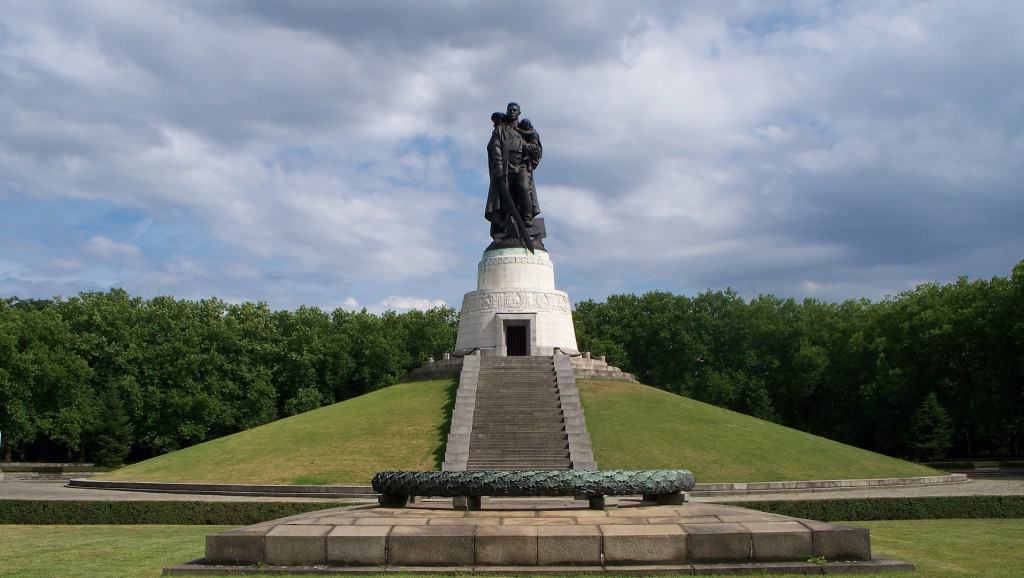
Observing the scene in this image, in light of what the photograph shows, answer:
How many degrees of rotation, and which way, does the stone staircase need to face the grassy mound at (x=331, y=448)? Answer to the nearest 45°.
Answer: approximately 90° to its right

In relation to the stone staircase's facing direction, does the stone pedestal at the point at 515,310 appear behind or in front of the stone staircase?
behind

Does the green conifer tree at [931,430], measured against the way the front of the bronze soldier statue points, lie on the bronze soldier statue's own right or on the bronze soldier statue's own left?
on the bronze soldier statue's own left

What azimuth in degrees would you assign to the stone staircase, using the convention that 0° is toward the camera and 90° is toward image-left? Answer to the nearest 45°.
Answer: approximately 0°

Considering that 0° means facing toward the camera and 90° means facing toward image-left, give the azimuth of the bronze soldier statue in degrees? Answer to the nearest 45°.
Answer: approximately 0°

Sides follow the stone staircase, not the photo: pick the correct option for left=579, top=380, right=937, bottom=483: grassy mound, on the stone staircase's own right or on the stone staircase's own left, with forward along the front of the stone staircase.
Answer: on the stone staircase's own left

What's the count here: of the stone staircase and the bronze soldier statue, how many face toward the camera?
2
